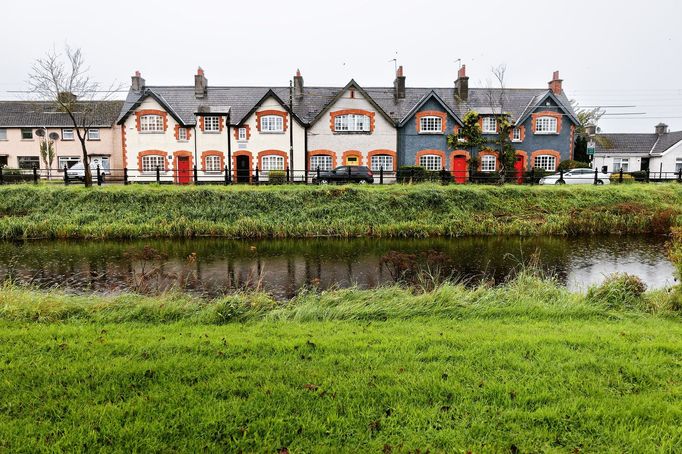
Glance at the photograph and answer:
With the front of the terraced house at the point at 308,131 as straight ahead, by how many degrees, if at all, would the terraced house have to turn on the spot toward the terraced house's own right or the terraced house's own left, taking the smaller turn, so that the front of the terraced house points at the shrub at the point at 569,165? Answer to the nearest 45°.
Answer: approximately 90° to the terraced house's own left

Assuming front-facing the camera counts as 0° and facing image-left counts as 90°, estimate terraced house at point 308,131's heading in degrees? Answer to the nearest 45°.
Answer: approximately 0°

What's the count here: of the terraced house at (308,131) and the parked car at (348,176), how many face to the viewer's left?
1

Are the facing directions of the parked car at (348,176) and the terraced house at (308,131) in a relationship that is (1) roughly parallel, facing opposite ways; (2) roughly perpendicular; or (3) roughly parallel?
roughly perpendicular

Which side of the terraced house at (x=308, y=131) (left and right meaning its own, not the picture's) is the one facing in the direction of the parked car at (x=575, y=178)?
left

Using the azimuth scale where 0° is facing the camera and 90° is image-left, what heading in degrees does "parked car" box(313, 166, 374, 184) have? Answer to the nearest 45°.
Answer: approximately 90°

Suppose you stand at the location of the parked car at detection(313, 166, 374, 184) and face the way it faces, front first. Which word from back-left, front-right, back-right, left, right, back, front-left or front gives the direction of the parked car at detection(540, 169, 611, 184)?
back
